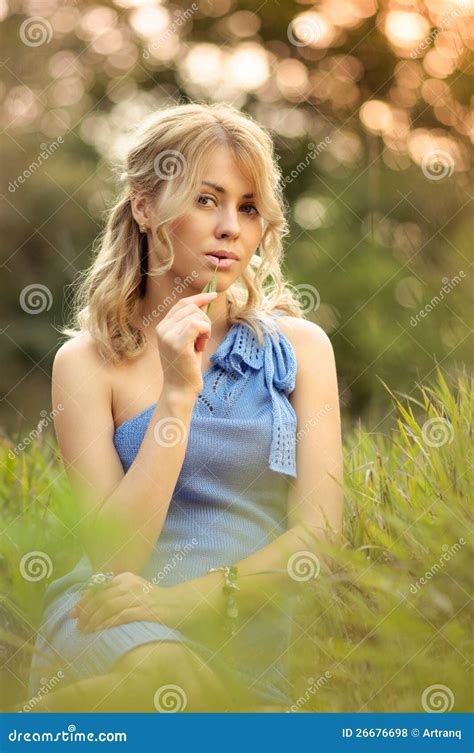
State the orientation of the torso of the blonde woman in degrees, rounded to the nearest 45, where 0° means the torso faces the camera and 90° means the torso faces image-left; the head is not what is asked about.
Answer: approximately 0°
